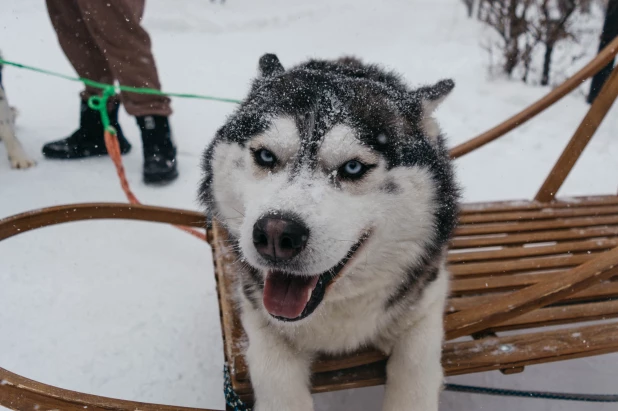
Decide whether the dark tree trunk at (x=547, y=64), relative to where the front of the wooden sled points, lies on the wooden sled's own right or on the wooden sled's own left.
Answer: on the wooden sled's own right

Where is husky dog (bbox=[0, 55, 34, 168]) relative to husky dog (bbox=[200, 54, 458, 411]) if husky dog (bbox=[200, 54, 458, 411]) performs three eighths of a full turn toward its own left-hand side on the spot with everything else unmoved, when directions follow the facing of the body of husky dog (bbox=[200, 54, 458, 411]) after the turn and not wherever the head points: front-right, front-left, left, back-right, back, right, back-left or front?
left

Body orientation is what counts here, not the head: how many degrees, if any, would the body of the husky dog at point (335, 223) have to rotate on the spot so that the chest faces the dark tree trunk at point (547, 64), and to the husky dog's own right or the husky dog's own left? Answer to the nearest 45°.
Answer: approximately 135° to the husky dog's own left

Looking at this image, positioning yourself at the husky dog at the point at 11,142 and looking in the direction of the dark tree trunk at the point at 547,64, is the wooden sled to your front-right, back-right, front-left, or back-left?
front-right

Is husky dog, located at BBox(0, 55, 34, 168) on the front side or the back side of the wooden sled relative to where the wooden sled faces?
on the front side

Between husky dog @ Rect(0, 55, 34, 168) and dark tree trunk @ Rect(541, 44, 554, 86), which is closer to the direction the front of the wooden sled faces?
the husky dog

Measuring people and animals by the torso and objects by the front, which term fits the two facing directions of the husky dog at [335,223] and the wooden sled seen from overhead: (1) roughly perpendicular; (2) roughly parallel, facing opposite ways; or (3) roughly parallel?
roughly perpendicular

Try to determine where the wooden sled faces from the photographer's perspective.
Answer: facing to the left of the viewer

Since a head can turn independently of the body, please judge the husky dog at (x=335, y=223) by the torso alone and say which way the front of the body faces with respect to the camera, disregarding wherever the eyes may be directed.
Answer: toward the camera
